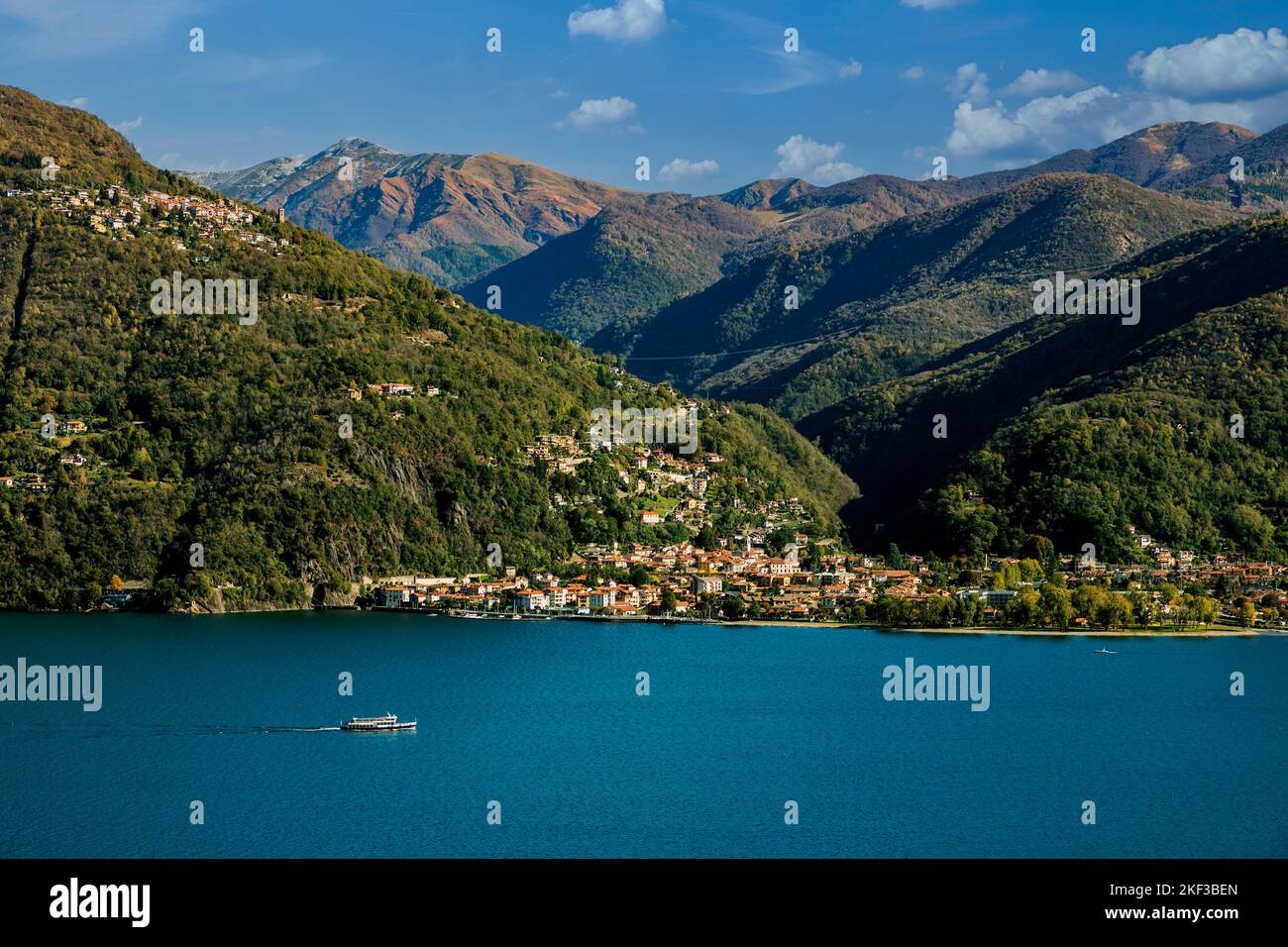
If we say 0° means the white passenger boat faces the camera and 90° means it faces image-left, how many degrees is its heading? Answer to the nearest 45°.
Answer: approximately 270°
